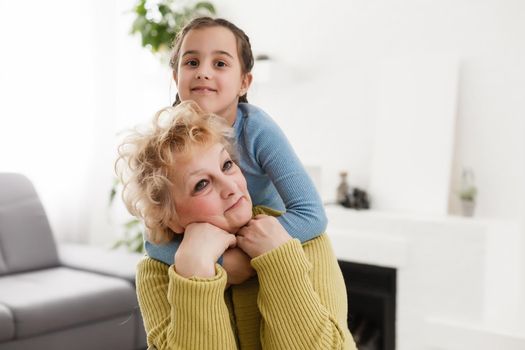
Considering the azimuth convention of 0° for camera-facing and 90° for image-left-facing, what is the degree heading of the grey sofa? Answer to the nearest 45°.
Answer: approximately 315°

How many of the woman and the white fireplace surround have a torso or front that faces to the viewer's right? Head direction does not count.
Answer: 0

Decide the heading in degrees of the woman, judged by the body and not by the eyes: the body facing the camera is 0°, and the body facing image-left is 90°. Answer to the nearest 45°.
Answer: approximately 0°

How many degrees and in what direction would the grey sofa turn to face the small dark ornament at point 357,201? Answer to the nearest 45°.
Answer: approximately 45° to its left

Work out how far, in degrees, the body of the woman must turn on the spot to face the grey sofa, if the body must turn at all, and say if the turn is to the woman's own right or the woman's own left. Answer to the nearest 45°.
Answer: approximately 135° to the woman's own right

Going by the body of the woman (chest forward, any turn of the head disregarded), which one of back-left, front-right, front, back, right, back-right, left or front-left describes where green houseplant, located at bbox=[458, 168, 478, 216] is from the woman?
back-left

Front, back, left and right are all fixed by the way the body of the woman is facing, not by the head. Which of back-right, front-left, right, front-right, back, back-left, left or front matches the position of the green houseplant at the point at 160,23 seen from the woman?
back

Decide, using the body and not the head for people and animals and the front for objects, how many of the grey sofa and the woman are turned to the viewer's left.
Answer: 0
